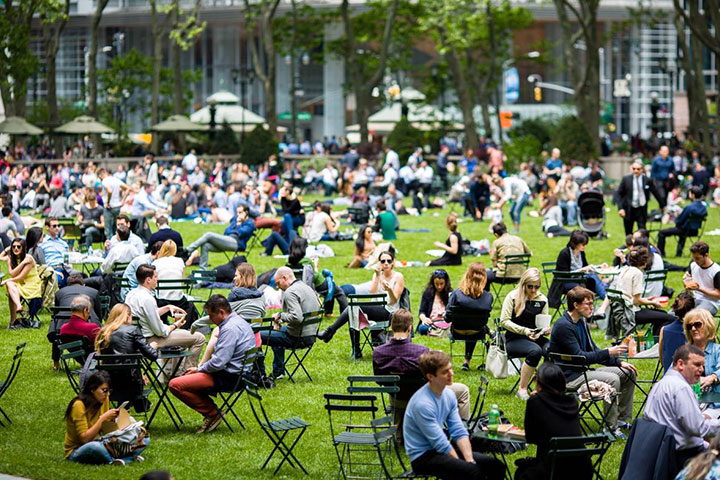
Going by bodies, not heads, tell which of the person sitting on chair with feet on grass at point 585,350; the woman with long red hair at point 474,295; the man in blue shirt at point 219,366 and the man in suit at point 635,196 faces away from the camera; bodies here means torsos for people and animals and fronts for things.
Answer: the woman with long red hair

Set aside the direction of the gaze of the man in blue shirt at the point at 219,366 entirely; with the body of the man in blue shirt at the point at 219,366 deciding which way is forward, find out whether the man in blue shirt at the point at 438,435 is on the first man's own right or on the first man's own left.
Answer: on the first man's own left

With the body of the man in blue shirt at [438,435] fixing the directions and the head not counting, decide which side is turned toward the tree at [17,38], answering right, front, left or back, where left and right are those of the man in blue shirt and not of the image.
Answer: back

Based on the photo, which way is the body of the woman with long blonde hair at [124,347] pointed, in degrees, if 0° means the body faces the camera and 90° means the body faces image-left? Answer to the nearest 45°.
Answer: approximately 225°

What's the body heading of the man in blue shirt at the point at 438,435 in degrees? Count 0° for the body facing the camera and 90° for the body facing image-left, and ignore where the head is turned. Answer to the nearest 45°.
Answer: approximately 315°

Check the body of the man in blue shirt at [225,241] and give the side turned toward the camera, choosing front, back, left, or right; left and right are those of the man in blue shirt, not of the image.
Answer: left

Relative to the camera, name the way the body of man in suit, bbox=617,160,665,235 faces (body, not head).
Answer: toward the camera

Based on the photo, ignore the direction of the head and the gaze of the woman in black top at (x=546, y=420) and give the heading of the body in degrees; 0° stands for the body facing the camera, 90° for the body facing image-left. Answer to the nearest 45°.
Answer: approximately 135°

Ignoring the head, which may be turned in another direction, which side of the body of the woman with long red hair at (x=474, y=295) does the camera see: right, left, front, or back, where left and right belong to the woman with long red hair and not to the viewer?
back

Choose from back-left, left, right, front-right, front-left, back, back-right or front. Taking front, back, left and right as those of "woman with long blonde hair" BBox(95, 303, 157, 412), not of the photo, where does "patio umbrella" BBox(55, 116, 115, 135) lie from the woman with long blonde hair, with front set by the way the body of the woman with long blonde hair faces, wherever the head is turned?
front-left

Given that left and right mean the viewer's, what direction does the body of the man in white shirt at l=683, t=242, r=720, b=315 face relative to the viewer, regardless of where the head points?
facing the viewer and to the left of the viewer

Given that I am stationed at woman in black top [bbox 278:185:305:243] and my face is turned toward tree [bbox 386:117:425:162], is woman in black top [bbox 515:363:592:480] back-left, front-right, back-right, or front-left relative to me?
back-right
